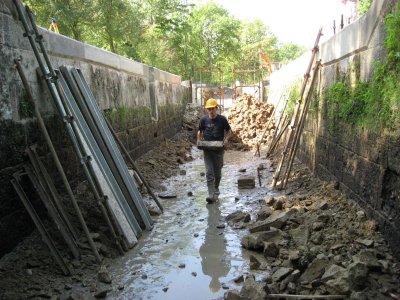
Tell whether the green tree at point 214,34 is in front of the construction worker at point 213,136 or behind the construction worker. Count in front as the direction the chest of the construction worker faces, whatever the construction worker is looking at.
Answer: behind

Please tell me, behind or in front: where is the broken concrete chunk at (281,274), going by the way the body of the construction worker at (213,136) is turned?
in front

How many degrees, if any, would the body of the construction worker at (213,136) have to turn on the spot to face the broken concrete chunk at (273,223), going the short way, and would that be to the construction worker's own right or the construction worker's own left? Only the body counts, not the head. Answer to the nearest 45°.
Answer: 0° — they already face it

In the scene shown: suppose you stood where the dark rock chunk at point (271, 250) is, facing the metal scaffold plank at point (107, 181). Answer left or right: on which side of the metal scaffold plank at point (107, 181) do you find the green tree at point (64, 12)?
right

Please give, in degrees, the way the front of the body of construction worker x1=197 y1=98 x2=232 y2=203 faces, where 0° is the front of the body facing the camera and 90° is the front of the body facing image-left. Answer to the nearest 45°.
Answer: approximately 0°

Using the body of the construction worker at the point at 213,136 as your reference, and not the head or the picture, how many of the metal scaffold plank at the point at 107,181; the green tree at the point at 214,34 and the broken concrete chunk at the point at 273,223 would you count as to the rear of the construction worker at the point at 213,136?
1

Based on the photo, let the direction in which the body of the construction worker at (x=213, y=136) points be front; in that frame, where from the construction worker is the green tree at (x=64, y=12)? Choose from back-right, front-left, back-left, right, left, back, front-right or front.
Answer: back-right

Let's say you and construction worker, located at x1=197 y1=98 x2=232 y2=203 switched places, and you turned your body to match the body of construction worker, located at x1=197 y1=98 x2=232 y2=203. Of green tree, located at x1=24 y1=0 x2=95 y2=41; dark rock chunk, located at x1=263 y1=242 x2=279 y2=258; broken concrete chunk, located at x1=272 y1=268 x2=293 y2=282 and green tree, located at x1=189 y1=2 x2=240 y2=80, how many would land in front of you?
2

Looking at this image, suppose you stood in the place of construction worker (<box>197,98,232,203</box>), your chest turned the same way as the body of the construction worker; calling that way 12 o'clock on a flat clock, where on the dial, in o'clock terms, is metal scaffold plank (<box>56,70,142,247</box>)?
The metal scaffold plank is roughly at 1 o'clock from the construction worker.

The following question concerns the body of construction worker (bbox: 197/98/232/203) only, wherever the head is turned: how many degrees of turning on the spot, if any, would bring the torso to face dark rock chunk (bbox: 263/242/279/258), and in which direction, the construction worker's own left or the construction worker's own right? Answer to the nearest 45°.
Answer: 0° — they already face it
